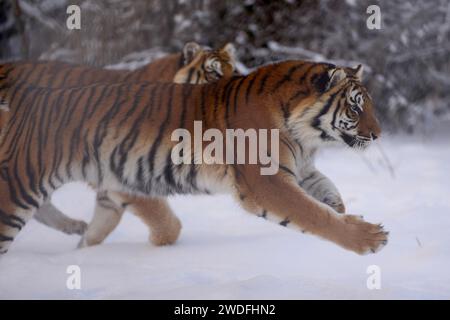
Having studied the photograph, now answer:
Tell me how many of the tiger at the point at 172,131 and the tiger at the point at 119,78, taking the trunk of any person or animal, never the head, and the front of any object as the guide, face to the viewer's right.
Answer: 2

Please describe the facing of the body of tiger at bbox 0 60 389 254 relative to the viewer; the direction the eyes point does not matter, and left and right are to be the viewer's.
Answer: facing to the right of the viewer

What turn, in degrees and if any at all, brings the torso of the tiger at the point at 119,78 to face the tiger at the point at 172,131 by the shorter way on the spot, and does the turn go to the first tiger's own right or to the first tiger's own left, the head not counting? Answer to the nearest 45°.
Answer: approximately 90° to the first tiger's own right

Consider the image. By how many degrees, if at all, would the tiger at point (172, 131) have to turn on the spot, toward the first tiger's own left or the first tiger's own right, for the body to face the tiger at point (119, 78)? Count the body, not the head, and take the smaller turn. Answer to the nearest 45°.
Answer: approximately 90° to the first tiger's own left

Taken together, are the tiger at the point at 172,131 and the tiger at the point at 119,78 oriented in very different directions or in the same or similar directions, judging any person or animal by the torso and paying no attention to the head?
same or similar directions

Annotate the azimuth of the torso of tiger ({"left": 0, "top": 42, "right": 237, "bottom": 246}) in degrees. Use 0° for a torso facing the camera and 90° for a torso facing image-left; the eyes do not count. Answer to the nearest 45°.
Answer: approximately 270°
